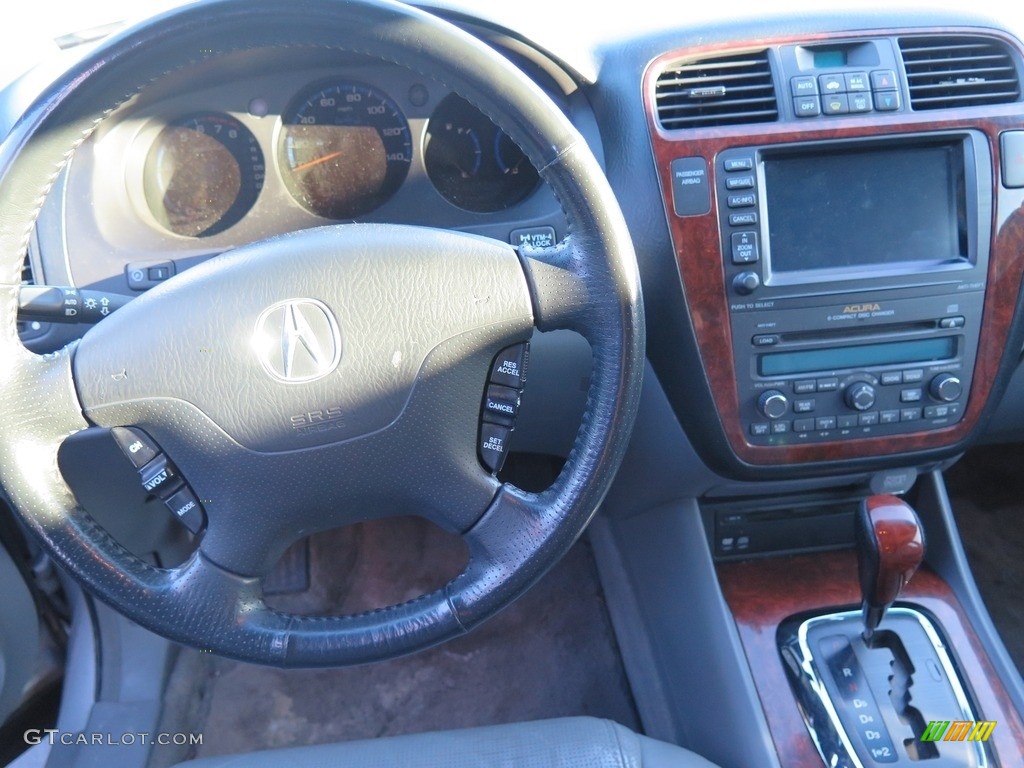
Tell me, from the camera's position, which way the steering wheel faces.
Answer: facing the viewer

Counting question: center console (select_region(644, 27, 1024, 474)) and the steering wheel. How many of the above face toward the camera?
2

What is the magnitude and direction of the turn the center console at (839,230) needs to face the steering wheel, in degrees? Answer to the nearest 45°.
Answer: approximately 45° to its right

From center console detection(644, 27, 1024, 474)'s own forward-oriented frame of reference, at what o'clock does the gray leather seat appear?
The gray leather seat is roughly at 1 o'clock from the center console.

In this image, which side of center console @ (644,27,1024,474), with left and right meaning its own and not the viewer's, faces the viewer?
front

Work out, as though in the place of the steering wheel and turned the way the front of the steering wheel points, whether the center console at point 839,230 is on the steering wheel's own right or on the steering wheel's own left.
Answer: on the steering wheel's own left
